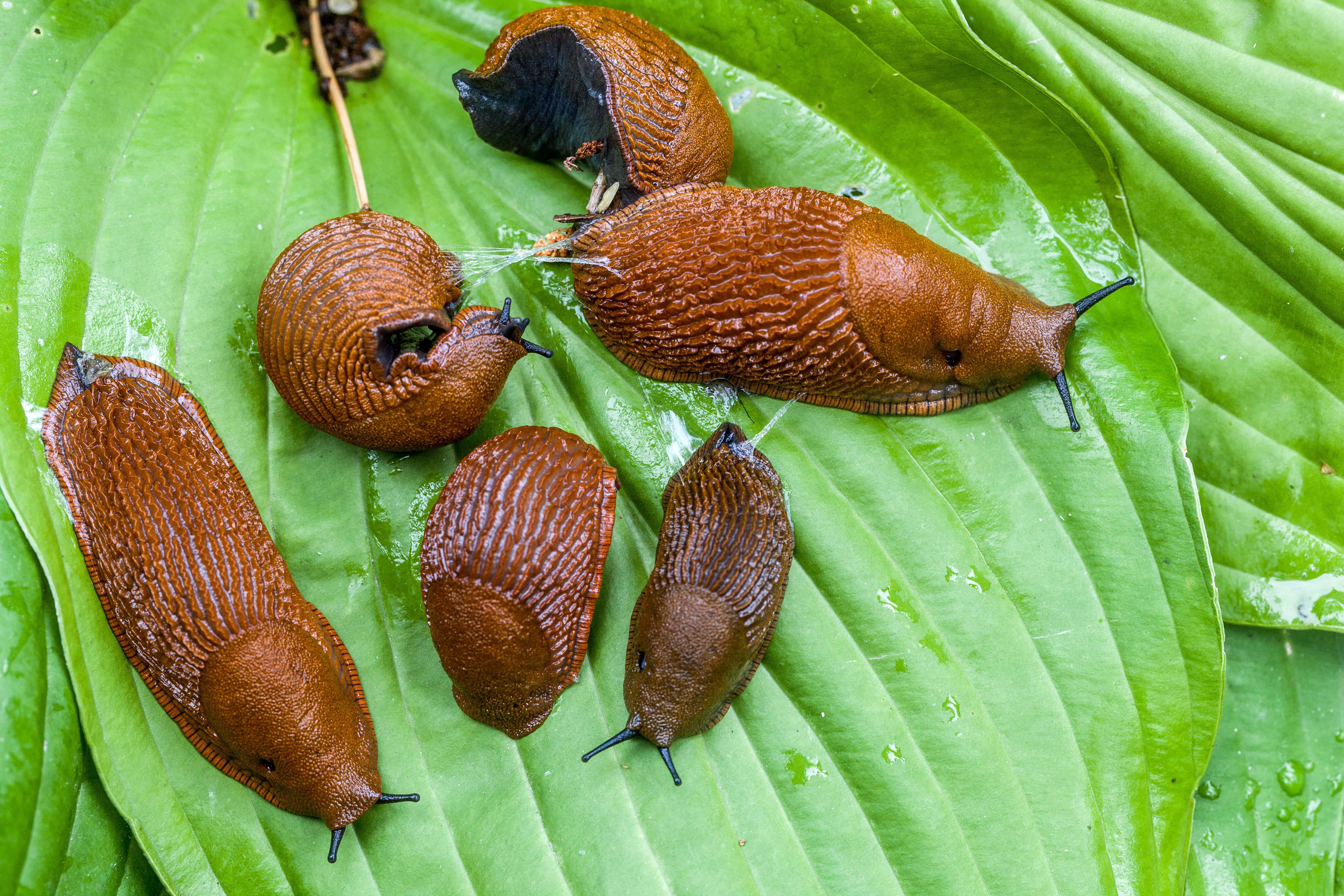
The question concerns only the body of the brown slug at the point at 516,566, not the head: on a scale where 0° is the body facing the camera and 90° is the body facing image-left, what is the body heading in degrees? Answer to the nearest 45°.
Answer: approximately 0°

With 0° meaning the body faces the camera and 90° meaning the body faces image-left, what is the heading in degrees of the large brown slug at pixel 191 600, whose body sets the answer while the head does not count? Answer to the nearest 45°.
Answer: approximately 315°

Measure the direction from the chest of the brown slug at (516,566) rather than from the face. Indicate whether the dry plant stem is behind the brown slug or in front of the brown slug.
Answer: behind

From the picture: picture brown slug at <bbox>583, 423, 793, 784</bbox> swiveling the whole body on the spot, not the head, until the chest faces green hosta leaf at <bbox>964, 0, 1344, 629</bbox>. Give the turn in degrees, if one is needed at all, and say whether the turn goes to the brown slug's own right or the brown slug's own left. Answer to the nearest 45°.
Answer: approximately 135° to the brown slug's own left

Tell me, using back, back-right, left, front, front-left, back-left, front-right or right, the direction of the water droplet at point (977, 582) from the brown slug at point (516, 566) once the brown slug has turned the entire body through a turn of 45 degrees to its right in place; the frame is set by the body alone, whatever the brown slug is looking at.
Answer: back-left

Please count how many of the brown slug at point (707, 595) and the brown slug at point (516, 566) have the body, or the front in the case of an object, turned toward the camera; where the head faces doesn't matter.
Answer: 2

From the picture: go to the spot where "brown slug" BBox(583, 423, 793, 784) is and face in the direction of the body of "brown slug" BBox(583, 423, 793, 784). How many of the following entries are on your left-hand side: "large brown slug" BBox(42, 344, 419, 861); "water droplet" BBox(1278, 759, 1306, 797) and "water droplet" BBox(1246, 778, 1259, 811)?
2
